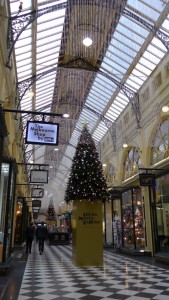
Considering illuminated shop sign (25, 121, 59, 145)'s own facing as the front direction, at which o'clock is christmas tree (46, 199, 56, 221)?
The christmas tree is roughly at 6 o'clock from the illuminated shop sign.

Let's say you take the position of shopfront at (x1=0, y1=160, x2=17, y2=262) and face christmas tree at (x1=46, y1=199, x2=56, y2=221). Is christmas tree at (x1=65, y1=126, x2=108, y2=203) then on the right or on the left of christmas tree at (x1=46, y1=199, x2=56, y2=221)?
right

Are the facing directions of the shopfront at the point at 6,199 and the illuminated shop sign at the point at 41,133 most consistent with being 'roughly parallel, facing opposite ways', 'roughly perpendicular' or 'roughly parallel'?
roughly perpendicular

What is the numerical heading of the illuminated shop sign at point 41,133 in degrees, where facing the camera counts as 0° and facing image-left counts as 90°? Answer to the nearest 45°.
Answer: approximately 0°

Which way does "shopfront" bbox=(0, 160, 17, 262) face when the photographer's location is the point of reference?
facing to the right of the viewer

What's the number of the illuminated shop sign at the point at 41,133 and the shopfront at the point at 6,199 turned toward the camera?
1
